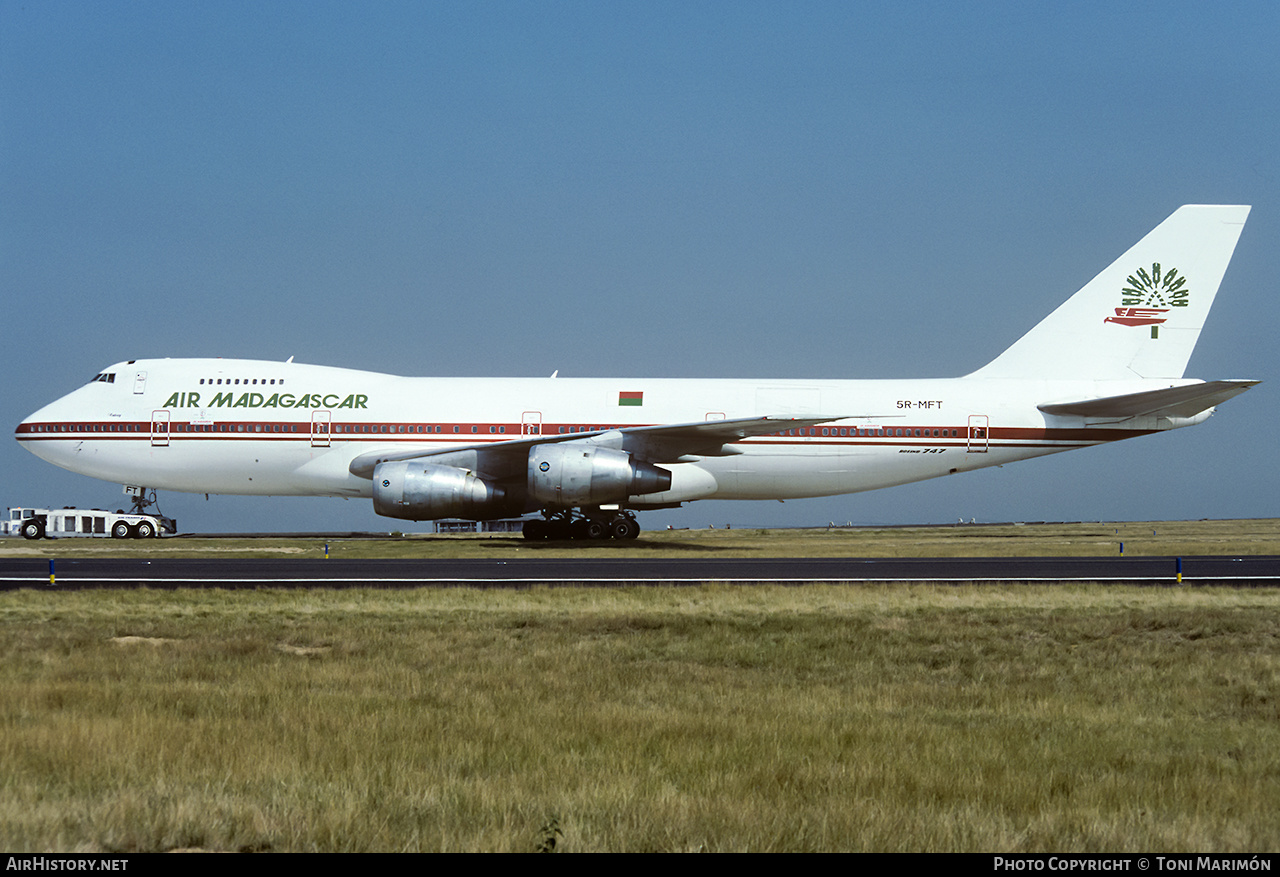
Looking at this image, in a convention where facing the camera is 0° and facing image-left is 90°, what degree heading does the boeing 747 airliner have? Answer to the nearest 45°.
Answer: approximately 90°
